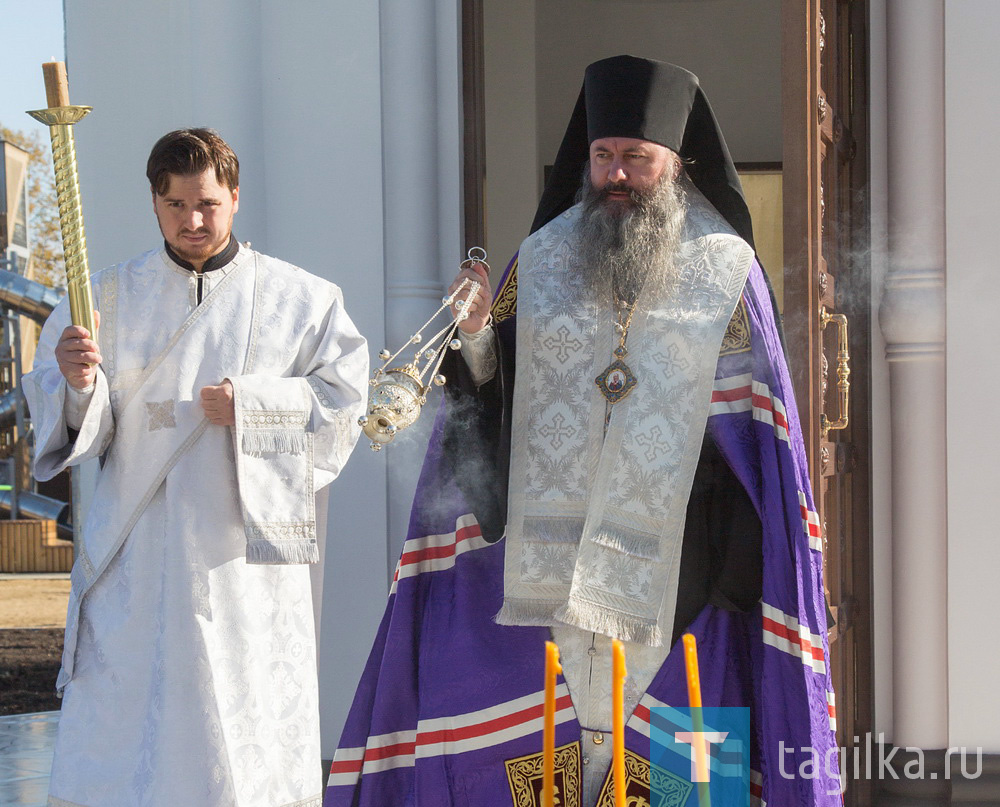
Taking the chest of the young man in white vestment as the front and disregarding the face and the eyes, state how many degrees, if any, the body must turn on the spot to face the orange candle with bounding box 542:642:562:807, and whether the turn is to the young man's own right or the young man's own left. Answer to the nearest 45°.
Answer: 0° — they already face it

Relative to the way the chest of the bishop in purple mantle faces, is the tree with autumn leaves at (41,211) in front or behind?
behind

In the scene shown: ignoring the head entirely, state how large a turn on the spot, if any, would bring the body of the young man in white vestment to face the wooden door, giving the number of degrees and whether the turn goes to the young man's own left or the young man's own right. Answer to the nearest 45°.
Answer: approximately 90° to the young man's own left

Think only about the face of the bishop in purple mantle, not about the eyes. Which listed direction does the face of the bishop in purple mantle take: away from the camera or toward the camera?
toward the camera

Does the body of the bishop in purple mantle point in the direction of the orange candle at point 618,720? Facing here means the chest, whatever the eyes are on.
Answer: yes

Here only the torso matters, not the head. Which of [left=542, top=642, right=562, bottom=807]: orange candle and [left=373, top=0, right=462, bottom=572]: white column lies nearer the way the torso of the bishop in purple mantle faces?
the orange candle

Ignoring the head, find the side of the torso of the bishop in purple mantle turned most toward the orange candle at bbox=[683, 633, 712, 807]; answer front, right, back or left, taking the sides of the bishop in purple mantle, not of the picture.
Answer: front

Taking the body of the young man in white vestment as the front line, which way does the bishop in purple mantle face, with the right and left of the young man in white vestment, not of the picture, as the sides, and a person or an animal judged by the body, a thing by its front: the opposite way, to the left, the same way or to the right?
the same way

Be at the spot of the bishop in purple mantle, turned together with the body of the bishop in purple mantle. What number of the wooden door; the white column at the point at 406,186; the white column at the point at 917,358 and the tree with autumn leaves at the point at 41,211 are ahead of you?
0

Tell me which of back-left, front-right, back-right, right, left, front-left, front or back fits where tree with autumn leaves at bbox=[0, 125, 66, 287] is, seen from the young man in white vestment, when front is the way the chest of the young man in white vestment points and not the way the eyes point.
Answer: back

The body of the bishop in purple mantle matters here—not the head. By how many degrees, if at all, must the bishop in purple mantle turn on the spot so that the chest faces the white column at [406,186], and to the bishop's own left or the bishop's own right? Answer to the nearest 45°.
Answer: approximately 135° to the bishop's own right

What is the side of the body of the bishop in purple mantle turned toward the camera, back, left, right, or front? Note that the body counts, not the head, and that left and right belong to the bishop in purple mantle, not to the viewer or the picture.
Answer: front

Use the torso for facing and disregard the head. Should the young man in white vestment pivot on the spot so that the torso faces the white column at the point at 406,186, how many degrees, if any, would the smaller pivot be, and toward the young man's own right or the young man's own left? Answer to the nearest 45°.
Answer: approximately 135° to the young man's own left

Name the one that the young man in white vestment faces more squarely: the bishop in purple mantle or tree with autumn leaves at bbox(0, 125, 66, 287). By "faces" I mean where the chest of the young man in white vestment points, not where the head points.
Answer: the bishop in purple mantle

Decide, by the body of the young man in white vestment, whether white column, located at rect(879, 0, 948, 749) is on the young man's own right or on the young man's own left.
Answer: on the young man's own left
